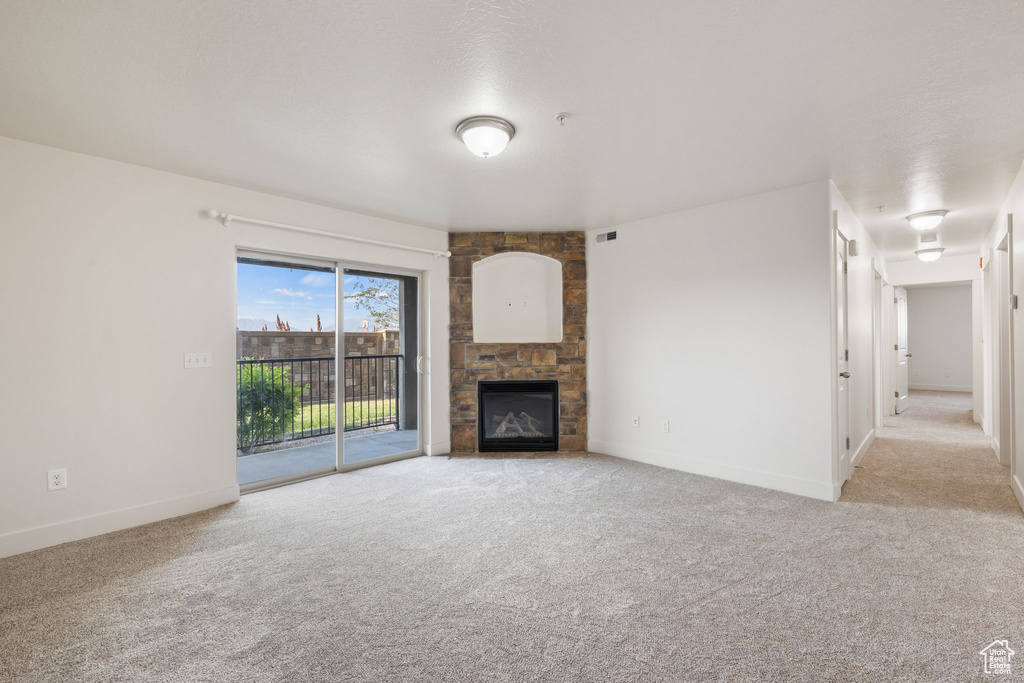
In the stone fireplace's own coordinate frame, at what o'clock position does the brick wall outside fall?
The brick wall outside is roughly at 4 o'clock from the stone fireplace.

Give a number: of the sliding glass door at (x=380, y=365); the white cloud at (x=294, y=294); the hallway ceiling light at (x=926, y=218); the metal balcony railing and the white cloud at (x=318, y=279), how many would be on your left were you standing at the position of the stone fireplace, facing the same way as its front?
1

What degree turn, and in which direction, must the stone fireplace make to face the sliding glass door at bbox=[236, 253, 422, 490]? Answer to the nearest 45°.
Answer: approximately 45° to its right

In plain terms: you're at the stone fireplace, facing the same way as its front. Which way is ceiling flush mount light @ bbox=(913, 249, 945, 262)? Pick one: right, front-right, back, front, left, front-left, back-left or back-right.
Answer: left

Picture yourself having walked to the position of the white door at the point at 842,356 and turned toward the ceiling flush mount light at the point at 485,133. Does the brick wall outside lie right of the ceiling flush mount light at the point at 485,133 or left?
right

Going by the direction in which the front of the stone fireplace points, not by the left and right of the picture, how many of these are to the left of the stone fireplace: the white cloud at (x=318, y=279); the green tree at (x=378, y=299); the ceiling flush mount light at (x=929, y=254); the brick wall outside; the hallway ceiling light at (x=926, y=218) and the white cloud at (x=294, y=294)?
2

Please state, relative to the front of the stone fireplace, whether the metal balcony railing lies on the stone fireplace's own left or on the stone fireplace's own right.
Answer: on the stone fireplace's own right

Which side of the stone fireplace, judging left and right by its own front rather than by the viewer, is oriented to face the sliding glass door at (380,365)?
right

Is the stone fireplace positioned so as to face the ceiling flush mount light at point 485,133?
yes

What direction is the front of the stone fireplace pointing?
toward the camera

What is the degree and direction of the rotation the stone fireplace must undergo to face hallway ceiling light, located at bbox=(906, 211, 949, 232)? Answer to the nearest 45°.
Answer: approximately 90° to its left

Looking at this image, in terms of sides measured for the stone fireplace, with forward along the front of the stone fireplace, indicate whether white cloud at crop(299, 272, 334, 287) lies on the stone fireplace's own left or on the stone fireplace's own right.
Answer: on the stone fireplace's own right

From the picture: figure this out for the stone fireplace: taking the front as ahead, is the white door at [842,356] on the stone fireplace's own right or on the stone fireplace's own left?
on the stone fireplace's own left
